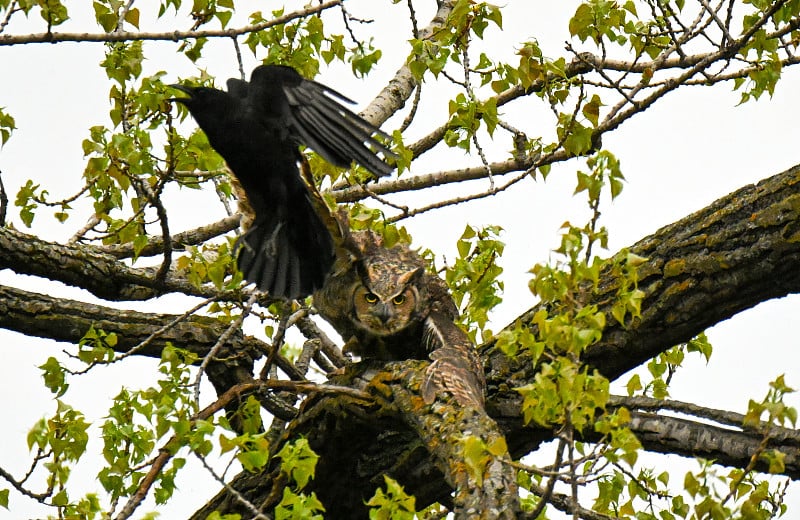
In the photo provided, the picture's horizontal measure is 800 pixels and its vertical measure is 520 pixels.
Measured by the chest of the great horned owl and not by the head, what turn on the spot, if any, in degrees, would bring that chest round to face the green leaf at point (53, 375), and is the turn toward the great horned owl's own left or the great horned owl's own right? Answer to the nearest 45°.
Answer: approximately 90° to the great horned owl's own right

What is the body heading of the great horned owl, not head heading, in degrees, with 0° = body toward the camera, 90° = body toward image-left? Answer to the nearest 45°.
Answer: approximately 0°

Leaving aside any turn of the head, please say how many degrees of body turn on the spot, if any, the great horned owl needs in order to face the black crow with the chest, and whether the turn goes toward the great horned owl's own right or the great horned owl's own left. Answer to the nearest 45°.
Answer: approximately 45° to the great horned owl's own right

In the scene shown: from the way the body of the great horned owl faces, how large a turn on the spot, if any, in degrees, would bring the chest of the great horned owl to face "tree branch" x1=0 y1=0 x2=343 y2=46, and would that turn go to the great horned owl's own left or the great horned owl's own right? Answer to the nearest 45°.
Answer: approximately 45° to the great horned owl's own right
